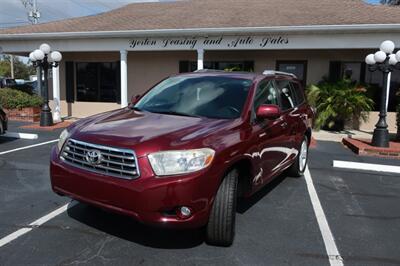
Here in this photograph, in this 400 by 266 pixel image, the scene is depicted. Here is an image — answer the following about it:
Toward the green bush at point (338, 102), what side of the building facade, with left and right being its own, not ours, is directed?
left

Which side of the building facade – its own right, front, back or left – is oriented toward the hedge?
right

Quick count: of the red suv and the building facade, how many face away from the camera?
0

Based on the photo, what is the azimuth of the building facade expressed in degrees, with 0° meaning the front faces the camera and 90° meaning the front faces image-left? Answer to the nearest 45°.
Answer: approximately 0°

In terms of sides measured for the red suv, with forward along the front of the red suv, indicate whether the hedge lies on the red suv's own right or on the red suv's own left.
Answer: on the red suv's own right

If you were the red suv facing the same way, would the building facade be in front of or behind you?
behind

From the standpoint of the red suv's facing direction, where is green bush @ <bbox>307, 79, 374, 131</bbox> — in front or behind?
behind

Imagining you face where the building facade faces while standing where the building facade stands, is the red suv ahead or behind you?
ahead

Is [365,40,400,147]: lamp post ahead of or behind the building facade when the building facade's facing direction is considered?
ahead
